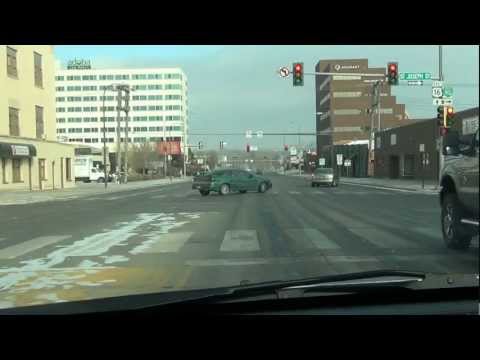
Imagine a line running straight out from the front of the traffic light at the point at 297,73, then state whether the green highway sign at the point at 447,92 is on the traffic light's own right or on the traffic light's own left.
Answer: on the traffic light's own left

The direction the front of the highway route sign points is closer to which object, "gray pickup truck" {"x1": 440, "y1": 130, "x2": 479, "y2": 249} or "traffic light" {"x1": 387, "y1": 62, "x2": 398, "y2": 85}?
the gray pickup truck

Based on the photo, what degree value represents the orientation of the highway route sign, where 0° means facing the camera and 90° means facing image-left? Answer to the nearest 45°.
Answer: approximately 0°

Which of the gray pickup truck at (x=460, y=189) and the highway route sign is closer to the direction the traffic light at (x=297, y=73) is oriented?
the gray pickup truck

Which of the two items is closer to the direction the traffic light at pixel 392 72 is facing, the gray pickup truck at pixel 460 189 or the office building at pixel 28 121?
the gray pickup truck

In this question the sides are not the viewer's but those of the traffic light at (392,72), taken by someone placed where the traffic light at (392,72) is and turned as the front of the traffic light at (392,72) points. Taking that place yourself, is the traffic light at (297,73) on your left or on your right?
on your right

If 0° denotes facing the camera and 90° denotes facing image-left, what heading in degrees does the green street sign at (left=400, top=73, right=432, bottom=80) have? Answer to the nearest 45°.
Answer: approximately 0°
